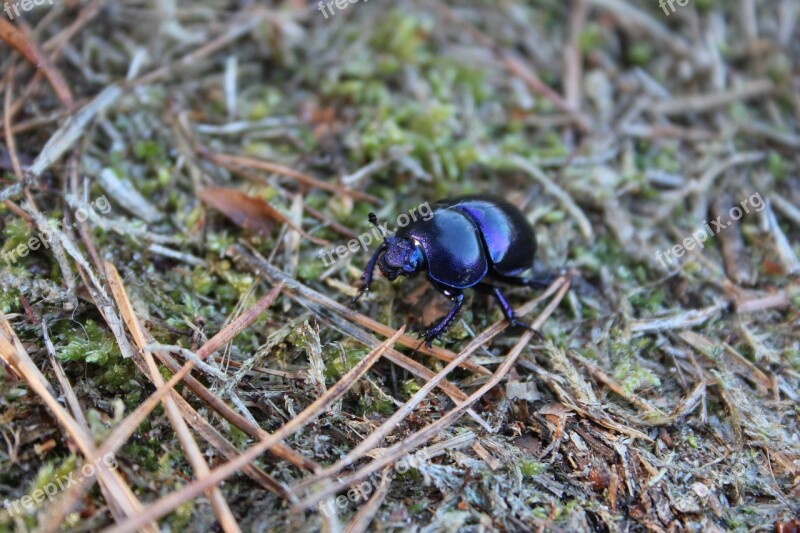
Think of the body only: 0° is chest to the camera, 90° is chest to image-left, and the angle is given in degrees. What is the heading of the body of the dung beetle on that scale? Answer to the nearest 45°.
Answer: approximately 45°
